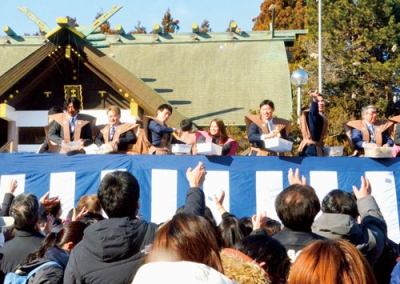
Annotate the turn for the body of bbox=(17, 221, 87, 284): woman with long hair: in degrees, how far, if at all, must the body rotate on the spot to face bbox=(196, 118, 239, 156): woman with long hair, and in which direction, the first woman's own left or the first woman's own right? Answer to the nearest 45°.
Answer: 0° — they already face them

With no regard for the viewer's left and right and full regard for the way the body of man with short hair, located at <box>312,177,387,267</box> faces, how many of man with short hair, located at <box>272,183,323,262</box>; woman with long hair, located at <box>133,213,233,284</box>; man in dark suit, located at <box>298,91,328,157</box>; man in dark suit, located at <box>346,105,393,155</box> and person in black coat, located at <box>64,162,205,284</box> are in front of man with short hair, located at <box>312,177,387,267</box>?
2

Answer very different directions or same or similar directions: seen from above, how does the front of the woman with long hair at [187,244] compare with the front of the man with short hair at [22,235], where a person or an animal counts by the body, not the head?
same or similar directions

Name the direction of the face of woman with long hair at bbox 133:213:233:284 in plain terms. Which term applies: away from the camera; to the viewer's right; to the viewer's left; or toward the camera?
away from the camera

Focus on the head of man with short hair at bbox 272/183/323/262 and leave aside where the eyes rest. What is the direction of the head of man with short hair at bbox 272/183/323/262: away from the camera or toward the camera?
away from the camera

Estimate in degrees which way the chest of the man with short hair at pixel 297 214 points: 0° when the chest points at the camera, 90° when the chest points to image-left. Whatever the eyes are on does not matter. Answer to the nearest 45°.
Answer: approximately 180°

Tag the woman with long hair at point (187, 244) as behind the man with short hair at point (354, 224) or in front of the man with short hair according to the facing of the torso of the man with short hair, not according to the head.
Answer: behind

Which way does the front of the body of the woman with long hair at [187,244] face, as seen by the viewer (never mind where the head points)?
away from the camera

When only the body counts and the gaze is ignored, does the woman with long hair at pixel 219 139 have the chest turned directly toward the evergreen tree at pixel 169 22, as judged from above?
no

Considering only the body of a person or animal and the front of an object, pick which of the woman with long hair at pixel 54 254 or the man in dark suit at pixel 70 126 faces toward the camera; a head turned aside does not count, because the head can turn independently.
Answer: the man in dark suit

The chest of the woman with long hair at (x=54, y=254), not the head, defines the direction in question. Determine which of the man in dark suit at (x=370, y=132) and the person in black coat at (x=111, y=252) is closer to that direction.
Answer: the man in dark suit

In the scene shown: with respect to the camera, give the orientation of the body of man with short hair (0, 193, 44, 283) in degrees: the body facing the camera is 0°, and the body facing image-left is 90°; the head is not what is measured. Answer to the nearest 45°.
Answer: approximately 225°

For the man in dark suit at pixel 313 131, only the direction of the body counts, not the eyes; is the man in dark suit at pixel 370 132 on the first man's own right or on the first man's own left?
on the first man's own left

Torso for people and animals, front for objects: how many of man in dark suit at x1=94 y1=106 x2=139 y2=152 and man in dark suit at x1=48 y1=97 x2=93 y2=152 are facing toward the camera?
2

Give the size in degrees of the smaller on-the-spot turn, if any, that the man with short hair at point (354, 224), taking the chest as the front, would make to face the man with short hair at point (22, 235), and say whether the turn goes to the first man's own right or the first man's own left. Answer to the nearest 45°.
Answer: approximately 90° to the first man's own left

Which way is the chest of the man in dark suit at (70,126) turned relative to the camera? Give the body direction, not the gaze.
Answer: toward the camera

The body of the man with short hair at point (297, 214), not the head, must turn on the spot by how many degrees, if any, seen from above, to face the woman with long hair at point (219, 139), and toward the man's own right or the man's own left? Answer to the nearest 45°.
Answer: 0° — they already face them

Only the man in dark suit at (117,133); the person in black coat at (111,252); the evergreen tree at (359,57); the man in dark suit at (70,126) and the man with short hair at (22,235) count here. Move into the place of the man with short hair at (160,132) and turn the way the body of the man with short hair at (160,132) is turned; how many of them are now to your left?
1

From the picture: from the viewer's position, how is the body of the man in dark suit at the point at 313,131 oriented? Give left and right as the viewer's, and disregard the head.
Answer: facing the viewer and to the right of the viewer

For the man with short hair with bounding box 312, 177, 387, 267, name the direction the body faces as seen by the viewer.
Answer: away from the camera

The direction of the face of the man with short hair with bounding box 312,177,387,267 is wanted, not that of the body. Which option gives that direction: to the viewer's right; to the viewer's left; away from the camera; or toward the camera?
away from the camera

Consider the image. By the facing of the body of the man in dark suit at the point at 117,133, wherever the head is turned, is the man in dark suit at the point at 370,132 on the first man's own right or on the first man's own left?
on the first man's own left
